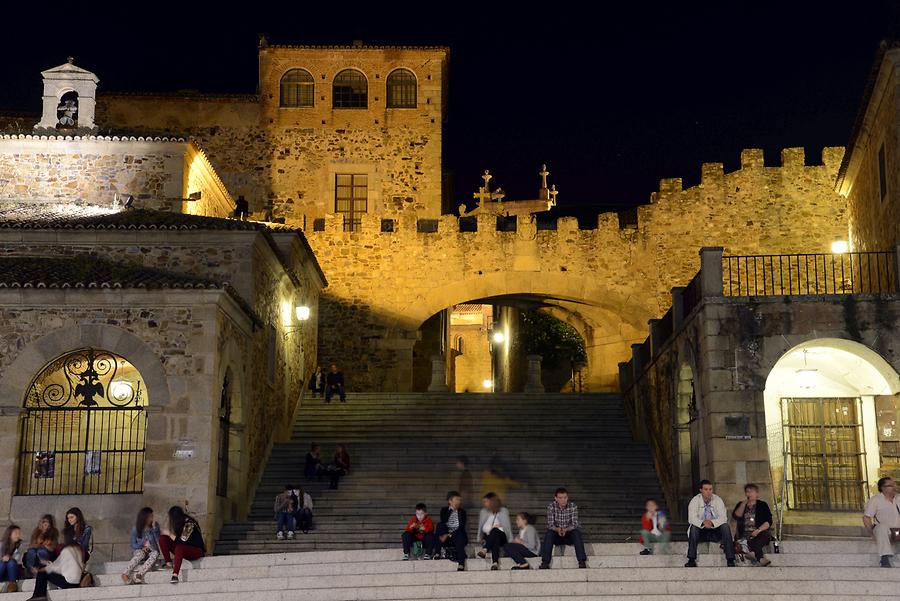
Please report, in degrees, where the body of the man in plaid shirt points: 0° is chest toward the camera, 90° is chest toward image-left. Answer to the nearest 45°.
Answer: approximately 0°

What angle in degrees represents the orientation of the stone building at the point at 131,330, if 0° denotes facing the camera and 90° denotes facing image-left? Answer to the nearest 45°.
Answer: approximately 0°

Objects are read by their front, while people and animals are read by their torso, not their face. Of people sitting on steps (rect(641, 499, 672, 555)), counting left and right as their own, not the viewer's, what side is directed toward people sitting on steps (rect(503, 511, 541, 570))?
right
